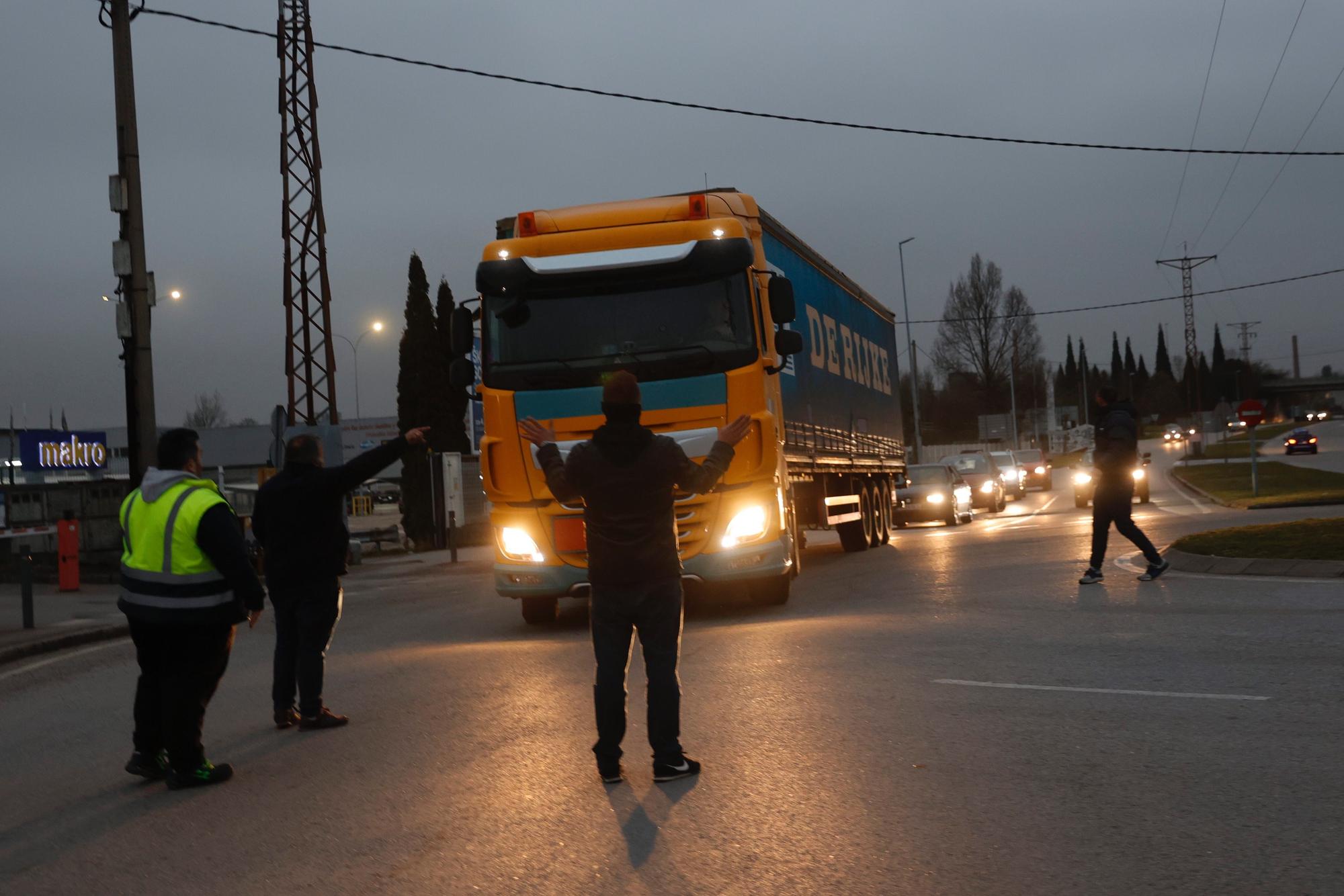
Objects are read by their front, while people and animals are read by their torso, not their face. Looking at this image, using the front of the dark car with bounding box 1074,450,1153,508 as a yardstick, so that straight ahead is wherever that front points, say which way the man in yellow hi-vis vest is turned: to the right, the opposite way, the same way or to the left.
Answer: the opposite way

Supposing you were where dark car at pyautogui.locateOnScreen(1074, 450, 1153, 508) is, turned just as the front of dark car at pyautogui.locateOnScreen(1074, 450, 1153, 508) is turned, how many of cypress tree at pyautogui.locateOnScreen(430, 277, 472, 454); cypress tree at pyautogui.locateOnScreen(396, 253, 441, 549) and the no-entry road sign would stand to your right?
2

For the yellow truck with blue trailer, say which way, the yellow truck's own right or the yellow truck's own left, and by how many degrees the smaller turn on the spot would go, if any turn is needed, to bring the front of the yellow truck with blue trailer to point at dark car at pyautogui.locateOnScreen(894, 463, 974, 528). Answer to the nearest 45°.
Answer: approximately 180°

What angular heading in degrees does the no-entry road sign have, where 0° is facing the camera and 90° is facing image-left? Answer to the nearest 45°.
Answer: approximately 0°

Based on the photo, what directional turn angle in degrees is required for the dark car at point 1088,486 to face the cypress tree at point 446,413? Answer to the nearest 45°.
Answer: approximately 90° to its right

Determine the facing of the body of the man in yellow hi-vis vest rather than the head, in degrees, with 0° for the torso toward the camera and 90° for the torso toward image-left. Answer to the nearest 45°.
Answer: approximately 225°

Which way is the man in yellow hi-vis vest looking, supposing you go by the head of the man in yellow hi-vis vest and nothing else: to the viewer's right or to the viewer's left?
to the viewer's right

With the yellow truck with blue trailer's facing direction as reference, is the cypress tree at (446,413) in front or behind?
behind

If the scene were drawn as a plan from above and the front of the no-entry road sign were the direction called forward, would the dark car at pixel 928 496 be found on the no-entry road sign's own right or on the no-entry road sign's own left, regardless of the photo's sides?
on the no-entry road sign's own right

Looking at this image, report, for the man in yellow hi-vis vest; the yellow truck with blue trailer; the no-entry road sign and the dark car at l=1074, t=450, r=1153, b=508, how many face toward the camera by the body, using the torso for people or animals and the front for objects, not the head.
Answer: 3

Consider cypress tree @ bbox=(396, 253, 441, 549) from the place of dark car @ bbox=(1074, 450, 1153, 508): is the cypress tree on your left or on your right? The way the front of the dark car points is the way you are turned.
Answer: on your right

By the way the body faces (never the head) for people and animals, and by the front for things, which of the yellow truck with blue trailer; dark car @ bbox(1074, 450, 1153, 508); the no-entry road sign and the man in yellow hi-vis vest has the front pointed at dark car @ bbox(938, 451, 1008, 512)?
the man in yellow hi-vis vest

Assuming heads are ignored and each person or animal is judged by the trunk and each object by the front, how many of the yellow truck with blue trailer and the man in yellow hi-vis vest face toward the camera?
1

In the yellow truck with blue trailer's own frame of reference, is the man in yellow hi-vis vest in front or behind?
in front

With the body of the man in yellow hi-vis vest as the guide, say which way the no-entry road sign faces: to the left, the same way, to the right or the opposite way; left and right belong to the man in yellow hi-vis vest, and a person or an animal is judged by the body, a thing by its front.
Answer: the opposite way
